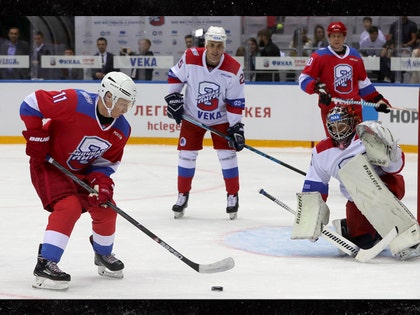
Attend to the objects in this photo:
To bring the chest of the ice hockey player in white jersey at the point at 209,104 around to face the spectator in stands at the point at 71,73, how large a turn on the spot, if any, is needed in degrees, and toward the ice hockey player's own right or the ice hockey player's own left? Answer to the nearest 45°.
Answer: approximately 180°

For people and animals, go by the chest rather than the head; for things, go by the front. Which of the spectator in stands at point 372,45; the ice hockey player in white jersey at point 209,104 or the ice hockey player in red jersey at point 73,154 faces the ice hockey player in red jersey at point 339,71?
the spectator in stands

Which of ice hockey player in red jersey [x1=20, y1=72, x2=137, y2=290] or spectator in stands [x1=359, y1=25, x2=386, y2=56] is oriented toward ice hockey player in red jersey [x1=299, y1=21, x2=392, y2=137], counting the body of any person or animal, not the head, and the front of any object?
the spectator in stands

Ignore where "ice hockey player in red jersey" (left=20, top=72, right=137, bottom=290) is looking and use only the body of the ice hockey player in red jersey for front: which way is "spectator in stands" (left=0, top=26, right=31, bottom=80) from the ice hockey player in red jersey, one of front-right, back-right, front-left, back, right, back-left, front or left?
back-left

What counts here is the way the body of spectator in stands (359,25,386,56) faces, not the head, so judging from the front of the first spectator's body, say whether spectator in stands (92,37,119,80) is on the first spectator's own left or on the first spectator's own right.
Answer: on the first spectator's own right

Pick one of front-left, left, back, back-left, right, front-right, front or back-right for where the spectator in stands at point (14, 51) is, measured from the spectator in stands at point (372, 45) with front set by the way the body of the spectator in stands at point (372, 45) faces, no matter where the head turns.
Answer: right

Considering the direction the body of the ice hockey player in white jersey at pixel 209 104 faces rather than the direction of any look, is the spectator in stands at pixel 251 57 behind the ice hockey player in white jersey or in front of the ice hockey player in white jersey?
behind

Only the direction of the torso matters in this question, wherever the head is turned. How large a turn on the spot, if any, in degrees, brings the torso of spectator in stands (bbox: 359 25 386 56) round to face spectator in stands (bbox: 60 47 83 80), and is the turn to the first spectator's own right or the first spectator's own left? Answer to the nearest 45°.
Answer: approximately 90° to the first spectator's own right

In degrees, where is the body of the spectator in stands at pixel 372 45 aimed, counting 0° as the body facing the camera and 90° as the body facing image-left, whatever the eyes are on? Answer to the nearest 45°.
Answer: approximately 0°

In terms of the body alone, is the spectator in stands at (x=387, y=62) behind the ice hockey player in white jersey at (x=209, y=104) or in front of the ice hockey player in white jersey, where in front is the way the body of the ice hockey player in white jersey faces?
behind

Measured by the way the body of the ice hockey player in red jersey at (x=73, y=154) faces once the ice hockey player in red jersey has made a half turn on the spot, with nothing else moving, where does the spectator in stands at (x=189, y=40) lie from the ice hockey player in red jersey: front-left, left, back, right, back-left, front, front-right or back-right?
front-right

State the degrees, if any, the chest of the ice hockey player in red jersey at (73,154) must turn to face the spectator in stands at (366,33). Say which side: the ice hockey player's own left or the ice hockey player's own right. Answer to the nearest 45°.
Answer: approximately 90° to the ice hockey player's own left
